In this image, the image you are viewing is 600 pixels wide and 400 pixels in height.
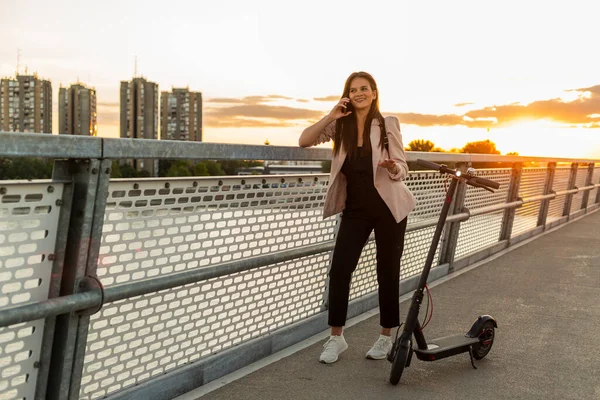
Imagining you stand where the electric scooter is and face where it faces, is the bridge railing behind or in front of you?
in front

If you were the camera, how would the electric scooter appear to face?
facing the viewer and to the left of the viewer

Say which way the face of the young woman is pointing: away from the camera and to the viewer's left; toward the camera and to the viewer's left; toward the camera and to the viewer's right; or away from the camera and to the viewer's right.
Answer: toward the camera and to the viewer's right
